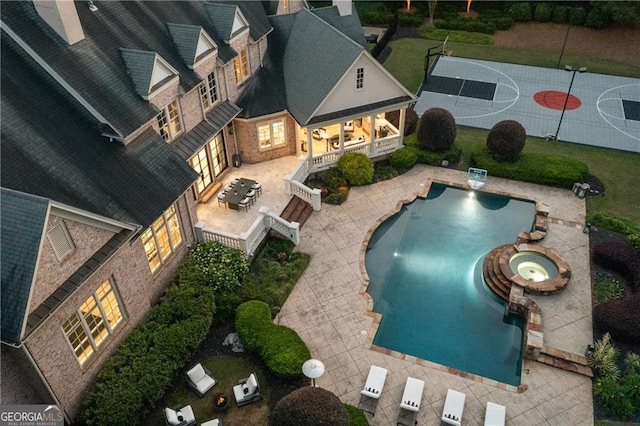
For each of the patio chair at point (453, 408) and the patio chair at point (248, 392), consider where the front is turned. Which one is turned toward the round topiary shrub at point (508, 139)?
the patio chair at point (453, 408)

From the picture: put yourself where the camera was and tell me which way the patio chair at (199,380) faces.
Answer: facing the viewer and to the right of the viewer

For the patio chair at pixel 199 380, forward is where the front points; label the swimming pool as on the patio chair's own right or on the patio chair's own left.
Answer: on the patio chair's own left

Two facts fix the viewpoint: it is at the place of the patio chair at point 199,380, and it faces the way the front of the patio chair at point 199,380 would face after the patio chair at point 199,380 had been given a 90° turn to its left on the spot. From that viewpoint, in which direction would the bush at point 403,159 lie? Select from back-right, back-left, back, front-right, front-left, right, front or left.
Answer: front

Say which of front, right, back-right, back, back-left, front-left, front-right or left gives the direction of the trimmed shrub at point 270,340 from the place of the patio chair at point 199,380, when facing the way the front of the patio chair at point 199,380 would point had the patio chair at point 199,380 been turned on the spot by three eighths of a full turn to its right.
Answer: back

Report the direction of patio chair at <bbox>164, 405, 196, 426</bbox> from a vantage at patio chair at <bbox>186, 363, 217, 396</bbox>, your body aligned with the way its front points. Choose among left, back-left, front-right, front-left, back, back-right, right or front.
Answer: right

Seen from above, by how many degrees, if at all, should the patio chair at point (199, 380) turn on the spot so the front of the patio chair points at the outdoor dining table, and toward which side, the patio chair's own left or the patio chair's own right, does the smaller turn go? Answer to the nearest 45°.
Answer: approximately 90° to the patio chair's own left

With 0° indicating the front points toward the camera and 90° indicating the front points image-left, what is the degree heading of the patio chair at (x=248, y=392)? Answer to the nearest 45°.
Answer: approximately 45°

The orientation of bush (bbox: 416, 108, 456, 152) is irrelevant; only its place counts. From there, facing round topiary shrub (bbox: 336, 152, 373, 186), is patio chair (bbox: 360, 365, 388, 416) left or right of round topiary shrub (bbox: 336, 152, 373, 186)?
left

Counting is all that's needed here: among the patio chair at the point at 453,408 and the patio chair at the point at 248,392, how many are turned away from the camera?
1

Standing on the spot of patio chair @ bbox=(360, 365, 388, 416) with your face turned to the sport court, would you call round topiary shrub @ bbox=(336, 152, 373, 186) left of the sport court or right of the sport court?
left

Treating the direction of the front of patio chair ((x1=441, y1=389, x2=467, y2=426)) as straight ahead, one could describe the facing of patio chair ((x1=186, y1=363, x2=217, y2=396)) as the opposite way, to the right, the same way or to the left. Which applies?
to the right

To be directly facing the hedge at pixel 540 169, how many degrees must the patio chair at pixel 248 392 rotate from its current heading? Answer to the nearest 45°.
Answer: approximately 180°

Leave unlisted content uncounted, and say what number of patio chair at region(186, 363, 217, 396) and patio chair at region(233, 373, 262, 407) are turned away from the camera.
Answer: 0

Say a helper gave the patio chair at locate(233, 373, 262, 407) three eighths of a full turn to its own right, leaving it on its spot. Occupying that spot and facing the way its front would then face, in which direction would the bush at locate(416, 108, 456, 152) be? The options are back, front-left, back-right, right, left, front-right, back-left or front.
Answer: front-right

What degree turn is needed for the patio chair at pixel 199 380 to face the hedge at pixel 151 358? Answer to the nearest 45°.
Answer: approximately 180°
